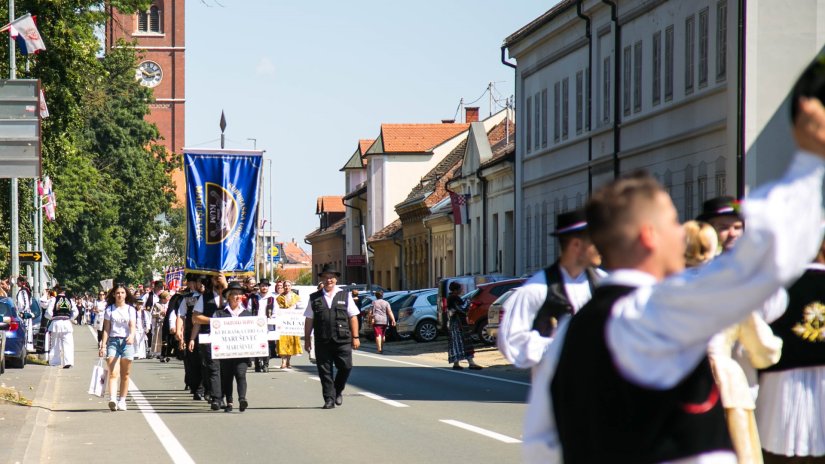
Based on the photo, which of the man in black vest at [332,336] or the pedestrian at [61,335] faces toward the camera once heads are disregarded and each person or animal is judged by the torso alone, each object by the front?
the man in black vest

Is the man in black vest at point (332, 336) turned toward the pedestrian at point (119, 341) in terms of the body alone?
no

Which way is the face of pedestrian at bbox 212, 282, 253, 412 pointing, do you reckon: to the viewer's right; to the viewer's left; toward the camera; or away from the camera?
toward the camera

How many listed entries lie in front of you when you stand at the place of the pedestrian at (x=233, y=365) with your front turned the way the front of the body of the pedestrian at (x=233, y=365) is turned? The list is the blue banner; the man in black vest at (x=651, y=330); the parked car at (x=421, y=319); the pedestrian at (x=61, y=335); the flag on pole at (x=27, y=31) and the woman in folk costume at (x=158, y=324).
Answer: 1

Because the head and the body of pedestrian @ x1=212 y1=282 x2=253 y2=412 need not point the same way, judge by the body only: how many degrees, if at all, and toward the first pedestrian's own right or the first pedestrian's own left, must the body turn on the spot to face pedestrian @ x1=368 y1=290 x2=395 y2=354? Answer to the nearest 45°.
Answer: approximately 180°

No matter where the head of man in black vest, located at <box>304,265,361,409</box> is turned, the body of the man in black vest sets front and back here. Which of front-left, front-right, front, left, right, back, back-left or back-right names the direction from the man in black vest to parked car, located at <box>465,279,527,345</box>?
back

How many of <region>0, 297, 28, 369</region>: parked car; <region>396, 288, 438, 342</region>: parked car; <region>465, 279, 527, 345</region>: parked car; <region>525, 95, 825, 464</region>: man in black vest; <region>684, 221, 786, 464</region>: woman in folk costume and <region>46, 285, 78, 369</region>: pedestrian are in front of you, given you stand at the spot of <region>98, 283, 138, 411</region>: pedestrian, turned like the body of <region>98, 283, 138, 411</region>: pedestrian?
2

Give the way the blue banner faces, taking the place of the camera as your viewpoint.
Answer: facing the viewer

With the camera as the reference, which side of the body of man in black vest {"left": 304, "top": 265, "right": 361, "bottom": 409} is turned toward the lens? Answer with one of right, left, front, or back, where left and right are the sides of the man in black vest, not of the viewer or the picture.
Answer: front

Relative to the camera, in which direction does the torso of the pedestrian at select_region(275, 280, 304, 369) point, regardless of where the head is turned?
toward the camera

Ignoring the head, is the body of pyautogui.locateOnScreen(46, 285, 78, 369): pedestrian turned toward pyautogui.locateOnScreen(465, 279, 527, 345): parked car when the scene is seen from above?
no

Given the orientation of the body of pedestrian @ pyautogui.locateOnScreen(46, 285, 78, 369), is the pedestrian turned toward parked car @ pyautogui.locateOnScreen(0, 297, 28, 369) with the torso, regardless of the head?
no

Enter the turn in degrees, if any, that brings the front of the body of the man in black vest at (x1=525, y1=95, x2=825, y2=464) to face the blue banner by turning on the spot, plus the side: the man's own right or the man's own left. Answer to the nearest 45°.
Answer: approximately 45° to the man's own left

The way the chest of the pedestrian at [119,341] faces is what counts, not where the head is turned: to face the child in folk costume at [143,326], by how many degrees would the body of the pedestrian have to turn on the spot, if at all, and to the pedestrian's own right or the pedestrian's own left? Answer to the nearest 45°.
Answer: approximately 180°

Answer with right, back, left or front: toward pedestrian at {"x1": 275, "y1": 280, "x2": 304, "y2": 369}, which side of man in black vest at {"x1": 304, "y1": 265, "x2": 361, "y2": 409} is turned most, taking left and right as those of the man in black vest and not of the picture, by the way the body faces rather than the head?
back

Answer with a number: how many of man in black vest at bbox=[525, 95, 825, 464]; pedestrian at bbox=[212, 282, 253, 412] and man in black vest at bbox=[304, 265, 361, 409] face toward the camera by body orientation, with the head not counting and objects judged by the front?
2

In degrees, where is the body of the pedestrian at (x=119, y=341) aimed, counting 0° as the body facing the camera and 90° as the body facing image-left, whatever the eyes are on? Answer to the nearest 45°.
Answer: approximately 0°
